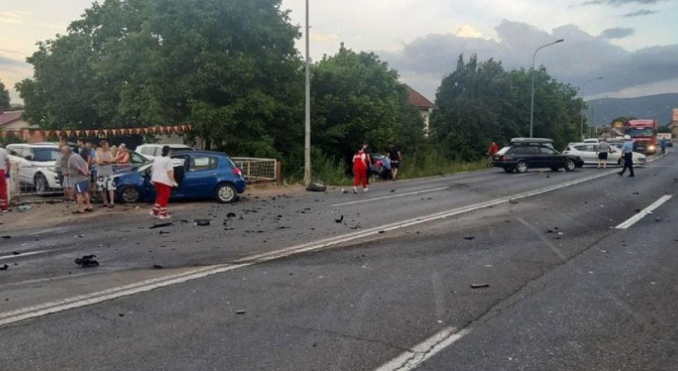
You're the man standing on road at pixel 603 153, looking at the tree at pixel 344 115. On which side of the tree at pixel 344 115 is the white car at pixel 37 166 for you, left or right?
left

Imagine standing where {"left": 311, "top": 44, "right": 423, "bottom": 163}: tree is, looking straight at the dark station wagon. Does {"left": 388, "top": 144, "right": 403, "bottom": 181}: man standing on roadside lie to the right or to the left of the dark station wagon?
right

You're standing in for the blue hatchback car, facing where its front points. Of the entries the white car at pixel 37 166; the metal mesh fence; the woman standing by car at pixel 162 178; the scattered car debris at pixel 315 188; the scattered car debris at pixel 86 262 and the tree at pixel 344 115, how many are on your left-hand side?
2

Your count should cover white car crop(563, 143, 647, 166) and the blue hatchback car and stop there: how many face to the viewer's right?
1
